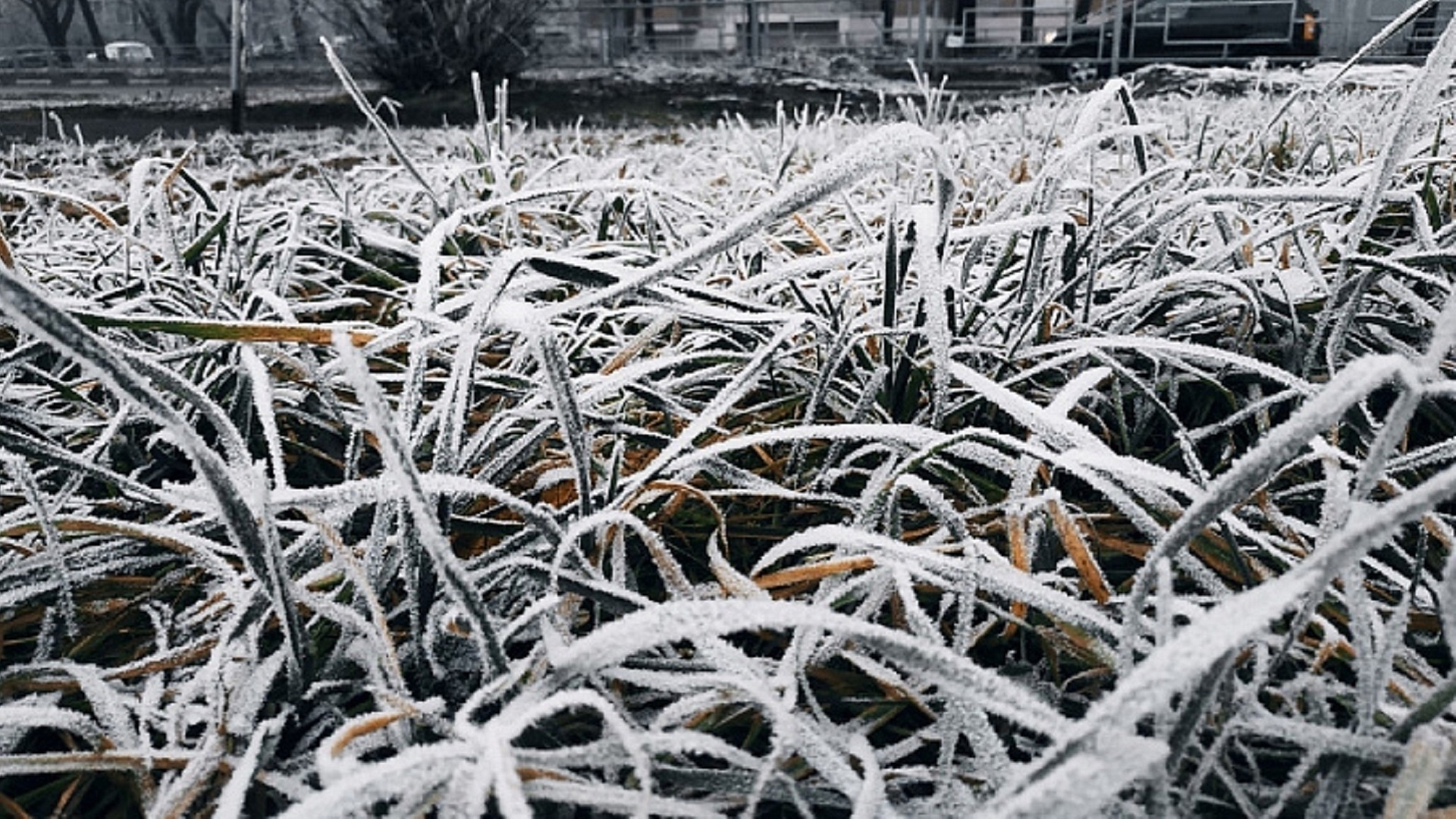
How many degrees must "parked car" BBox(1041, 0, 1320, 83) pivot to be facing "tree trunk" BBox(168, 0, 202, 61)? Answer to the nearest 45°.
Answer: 0° — it already faces it

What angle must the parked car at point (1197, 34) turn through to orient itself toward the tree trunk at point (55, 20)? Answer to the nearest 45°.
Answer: approximately 45° to its left

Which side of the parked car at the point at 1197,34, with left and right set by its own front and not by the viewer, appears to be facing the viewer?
left

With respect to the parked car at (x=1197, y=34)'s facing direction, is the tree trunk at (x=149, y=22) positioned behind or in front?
in front
